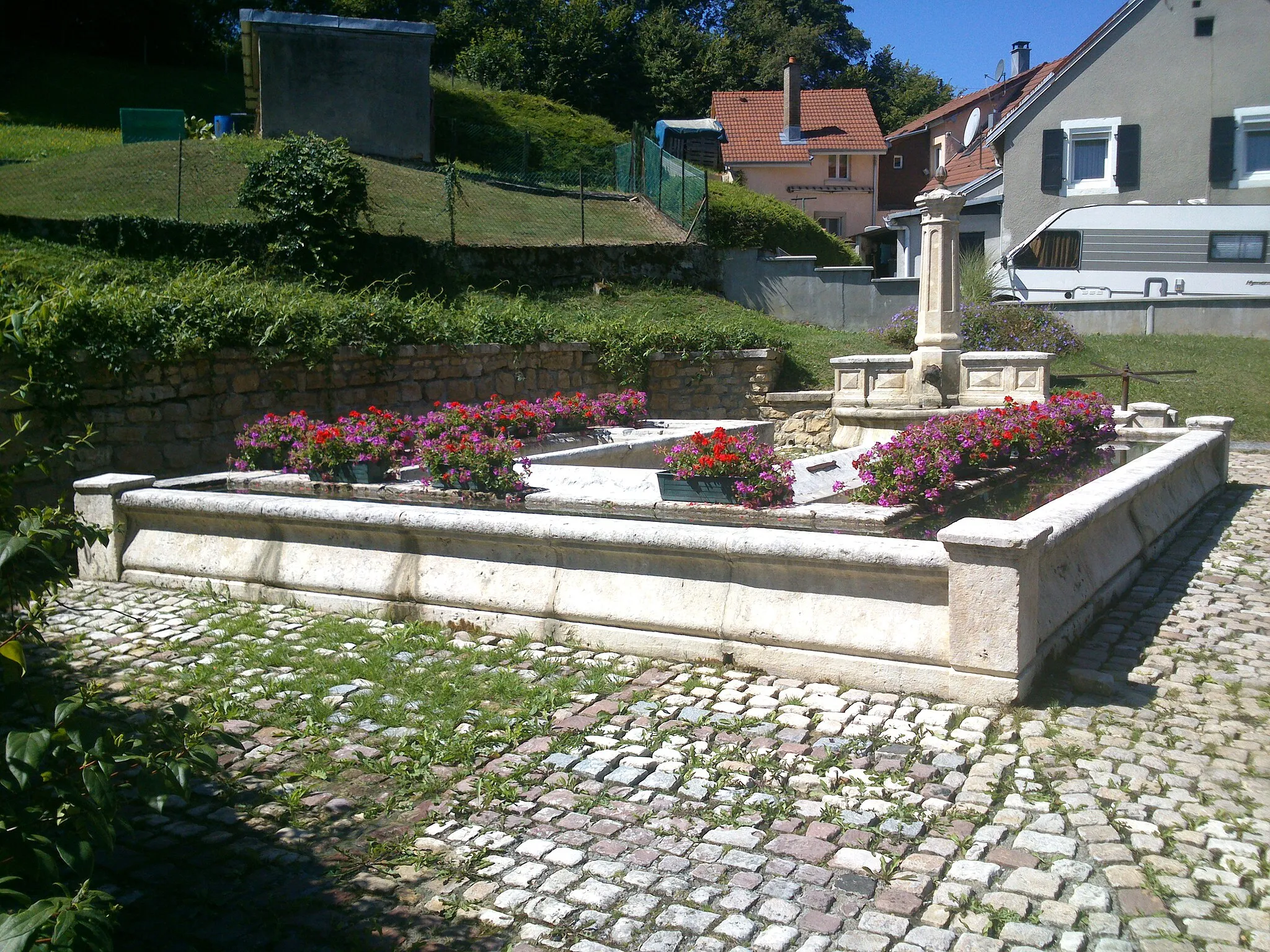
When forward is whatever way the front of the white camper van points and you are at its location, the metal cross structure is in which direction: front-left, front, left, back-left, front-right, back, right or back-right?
left

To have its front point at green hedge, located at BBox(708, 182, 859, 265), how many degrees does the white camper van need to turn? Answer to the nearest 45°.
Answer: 0° — it already faces it

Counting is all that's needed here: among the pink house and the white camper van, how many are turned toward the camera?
1

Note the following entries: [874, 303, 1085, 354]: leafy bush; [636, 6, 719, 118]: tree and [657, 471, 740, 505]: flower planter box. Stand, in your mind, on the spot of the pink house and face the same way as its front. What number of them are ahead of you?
2

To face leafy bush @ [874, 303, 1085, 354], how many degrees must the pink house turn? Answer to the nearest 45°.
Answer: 0° — it already faces it

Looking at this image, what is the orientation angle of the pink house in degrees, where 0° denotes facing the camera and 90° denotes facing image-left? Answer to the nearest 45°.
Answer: approximately 0°

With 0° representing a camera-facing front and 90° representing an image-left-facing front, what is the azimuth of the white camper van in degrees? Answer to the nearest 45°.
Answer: approximately 90°

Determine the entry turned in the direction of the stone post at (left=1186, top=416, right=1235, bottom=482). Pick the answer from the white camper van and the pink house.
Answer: the pink house

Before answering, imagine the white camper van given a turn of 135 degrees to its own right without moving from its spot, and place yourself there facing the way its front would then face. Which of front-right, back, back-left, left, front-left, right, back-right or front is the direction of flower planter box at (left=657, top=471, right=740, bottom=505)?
back-right

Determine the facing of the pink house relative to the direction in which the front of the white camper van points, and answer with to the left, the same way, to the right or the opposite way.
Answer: to the left

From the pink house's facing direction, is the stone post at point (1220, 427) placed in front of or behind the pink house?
in front
